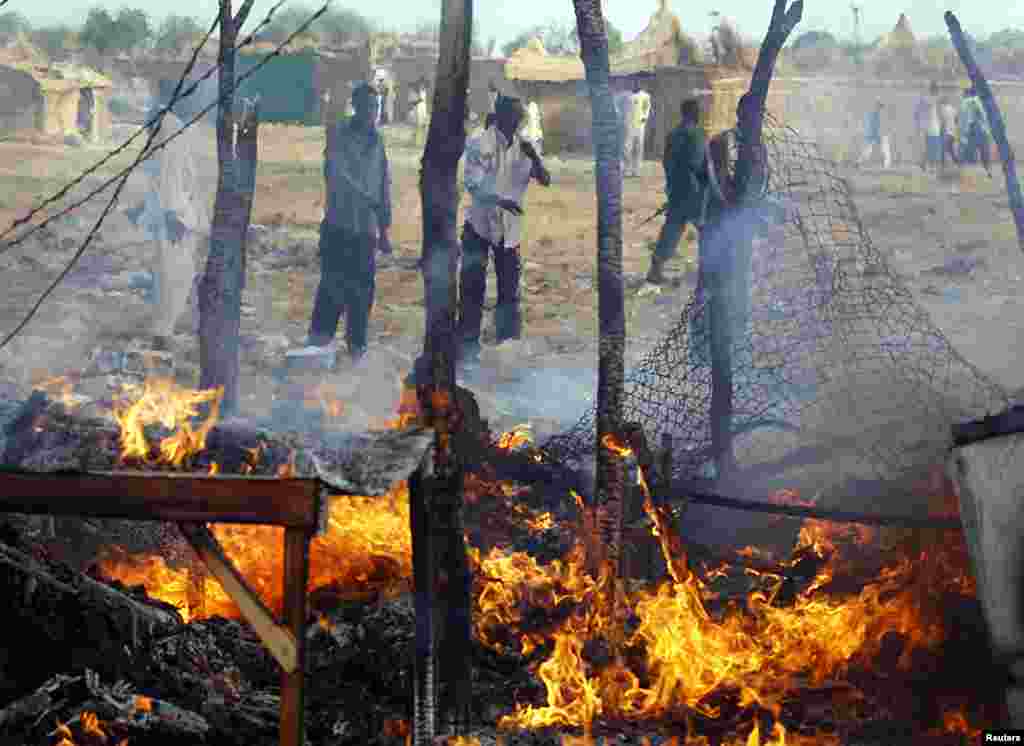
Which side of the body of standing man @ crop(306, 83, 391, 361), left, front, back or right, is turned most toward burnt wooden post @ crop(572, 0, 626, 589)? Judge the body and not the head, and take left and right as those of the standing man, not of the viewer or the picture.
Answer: front

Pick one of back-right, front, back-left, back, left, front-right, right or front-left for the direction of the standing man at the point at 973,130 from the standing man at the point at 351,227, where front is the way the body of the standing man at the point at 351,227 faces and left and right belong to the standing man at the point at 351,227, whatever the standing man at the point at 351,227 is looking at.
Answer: back-left

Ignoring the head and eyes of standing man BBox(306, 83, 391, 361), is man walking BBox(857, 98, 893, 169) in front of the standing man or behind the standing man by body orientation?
behind

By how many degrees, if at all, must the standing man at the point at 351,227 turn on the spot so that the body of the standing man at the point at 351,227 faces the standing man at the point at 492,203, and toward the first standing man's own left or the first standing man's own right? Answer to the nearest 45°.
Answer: approximately 90° to the first standing man's own left

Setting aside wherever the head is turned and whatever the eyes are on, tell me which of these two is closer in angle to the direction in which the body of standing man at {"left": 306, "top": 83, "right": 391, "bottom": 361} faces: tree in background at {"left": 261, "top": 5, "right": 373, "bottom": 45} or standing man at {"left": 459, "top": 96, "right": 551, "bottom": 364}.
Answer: the standing man

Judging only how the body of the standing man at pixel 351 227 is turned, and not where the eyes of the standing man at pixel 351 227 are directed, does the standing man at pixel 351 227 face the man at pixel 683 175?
no

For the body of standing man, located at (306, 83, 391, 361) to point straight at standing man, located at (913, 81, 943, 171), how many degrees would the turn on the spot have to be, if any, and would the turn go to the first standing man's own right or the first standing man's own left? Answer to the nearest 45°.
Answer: approximately 135° to the first standing man's own left

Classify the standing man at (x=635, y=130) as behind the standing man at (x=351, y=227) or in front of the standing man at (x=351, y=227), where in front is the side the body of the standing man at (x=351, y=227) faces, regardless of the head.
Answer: behind

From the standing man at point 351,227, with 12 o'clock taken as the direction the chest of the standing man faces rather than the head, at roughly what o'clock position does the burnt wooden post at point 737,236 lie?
The burnt wooden post is roughly at 11 o'clock from the standing man.

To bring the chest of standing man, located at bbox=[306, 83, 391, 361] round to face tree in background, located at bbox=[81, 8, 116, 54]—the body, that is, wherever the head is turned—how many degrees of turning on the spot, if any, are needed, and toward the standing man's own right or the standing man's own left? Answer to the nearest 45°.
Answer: approximately 180°

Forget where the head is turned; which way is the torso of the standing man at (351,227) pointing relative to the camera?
toward the camera

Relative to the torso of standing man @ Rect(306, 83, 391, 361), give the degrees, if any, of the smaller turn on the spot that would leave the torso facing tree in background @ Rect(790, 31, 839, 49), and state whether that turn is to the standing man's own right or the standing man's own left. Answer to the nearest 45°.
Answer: approximately 135° to the standing man's own left

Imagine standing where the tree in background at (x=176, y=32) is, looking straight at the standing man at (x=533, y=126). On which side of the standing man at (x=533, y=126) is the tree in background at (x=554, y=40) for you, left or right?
left

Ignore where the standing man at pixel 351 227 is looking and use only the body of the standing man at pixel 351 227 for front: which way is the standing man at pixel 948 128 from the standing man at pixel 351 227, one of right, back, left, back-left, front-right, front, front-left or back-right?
back-left

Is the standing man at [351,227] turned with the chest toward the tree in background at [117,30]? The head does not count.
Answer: no
